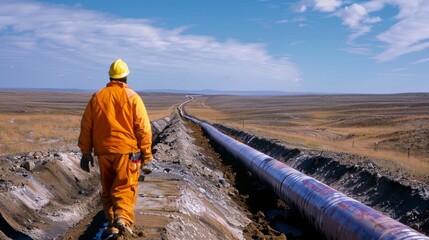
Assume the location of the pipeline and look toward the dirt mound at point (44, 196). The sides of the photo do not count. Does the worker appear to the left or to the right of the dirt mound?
left

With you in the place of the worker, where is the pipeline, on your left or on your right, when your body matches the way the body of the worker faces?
on your right

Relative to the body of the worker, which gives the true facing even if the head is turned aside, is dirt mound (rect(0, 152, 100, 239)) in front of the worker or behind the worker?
in front

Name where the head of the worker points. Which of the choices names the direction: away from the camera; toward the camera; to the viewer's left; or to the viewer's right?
away from the camera

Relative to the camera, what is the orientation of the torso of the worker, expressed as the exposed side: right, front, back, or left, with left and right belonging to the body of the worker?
back
